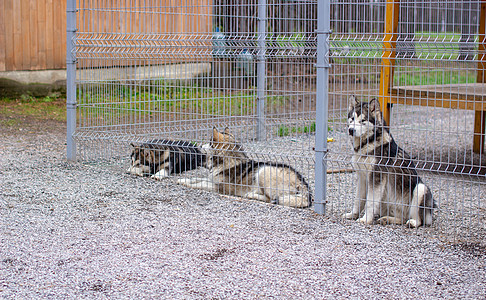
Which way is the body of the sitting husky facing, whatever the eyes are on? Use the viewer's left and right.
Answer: facing the viewer and to the left of the viewer

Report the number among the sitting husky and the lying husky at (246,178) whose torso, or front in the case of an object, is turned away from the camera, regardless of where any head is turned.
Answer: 0

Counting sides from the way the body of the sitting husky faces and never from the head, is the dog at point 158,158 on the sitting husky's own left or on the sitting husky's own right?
on the sitting husky's own right

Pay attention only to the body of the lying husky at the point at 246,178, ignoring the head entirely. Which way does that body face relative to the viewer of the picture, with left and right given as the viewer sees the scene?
facing to the left of the viewer

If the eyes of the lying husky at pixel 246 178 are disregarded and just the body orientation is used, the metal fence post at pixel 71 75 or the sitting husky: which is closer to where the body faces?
the metal fence post

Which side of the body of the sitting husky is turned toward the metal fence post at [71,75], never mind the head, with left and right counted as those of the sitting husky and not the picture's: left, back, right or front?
right

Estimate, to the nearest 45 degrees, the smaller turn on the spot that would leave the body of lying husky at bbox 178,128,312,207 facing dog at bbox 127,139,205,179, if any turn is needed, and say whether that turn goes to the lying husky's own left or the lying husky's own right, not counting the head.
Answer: approximately 45° to the lying husky's own right

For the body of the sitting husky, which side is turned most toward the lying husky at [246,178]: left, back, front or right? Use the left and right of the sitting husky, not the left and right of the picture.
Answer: right
